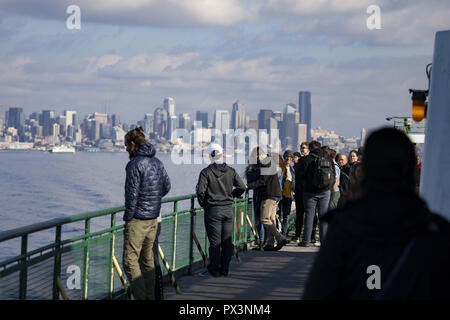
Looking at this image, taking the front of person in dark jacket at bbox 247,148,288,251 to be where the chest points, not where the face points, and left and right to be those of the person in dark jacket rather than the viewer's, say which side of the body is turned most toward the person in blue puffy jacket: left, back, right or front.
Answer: left

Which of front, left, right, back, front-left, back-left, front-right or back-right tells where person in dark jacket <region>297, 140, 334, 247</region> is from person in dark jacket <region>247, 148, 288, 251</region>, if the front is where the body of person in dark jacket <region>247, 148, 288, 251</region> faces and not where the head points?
back-right

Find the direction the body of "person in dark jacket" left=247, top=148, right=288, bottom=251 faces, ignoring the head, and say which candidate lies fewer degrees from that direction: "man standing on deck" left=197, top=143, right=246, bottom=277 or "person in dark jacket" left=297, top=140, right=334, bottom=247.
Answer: the man standing on deck

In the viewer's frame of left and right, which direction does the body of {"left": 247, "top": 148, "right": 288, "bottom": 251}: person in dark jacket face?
facing to the left of the viewer

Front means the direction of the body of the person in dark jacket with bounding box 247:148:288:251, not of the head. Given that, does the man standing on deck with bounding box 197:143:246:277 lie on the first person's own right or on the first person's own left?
on the first person's own left

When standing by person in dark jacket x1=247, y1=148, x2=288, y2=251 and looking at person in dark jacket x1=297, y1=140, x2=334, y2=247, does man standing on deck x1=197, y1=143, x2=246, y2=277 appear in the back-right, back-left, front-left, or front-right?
back-right
